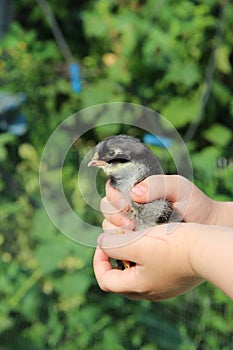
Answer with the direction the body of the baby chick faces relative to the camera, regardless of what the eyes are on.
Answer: to the viewer's left

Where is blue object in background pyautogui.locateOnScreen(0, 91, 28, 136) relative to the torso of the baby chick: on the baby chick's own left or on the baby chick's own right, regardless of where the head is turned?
on the baby chick's own right

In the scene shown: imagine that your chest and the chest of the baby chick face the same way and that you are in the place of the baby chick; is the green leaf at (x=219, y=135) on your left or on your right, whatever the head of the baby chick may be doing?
on your right

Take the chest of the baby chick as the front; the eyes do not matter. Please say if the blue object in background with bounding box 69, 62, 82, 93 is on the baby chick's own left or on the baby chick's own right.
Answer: on the baby chick's own right

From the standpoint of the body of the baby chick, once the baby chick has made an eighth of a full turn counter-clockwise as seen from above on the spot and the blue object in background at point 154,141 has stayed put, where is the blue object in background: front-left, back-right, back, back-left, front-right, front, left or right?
back-right

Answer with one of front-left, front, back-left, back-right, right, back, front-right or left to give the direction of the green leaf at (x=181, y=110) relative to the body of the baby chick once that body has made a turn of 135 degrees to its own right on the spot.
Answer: front-left
